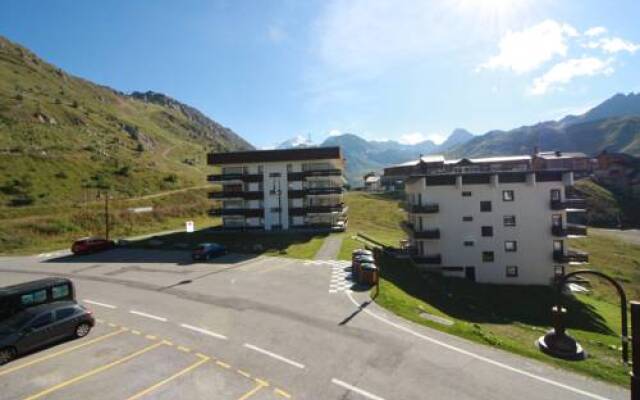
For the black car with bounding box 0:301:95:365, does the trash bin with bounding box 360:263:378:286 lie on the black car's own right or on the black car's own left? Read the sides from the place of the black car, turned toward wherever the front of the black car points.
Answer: on the black car's own left
